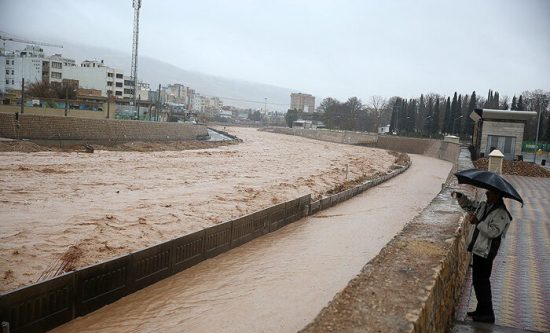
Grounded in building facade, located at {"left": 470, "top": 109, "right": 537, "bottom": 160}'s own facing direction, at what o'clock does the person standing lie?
The person standing is roughly at 12 o'clock from the building facade.

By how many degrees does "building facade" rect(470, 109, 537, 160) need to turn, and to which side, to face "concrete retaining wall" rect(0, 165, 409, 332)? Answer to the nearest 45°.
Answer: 0° — it already faces it

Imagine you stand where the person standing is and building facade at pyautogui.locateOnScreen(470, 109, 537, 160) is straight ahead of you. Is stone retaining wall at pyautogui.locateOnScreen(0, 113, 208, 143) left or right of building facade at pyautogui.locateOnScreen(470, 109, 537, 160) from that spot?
left

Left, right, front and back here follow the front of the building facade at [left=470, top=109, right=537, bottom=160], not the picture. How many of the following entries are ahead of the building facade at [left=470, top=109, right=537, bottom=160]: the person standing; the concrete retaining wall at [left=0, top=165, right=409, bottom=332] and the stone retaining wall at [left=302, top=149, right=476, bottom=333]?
3

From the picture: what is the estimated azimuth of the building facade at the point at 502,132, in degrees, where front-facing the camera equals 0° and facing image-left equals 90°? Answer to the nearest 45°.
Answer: approximately 0°

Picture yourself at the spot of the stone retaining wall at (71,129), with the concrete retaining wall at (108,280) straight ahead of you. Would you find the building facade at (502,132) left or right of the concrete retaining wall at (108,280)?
left

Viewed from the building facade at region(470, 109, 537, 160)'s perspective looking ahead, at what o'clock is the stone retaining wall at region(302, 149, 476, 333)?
The stone retaining wall is roughly at 12 o'clock from the building facade.

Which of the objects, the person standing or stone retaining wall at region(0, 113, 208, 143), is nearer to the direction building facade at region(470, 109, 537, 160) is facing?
the person standing

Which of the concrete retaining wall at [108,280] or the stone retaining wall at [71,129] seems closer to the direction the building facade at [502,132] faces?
the concrete retaining wall

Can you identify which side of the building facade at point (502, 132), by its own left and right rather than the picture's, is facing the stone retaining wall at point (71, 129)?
right
